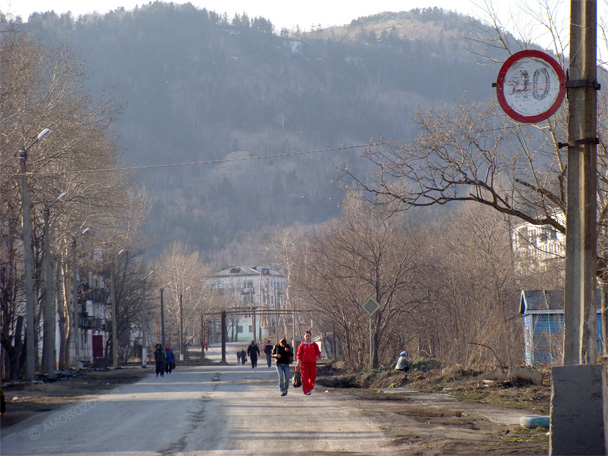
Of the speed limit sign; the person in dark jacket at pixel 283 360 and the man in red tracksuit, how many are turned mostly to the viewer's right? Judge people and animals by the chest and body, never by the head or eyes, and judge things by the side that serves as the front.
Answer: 0

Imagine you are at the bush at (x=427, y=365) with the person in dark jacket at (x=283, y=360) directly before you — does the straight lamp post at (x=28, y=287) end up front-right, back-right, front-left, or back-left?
front-right

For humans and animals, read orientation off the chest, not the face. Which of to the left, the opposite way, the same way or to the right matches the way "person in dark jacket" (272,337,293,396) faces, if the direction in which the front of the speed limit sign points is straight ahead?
the same way

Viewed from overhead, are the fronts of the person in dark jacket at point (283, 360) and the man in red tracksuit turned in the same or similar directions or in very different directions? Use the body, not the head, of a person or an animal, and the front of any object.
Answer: same or similar directions

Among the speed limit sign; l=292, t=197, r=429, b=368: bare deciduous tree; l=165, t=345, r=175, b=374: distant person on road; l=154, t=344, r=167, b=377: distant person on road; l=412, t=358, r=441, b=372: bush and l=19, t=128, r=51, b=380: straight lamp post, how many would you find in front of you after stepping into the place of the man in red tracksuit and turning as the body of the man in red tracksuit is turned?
1

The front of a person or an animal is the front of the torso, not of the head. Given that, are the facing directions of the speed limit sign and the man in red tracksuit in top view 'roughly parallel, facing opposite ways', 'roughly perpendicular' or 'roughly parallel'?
roughly parallel

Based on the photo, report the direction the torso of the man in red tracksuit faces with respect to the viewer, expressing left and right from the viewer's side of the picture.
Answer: facing the viewer

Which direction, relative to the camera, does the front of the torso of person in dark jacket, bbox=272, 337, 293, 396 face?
toward the camera

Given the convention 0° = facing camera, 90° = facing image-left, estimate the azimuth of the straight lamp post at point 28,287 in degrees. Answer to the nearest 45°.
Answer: approximately 270°

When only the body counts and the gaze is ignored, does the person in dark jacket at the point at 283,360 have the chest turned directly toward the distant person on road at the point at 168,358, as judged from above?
no

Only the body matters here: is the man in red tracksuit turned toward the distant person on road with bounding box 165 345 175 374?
no

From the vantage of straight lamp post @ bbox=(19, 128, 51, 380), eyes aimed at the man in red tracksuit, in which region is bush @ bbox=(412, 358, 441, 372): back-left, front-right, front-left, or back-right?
front-left
